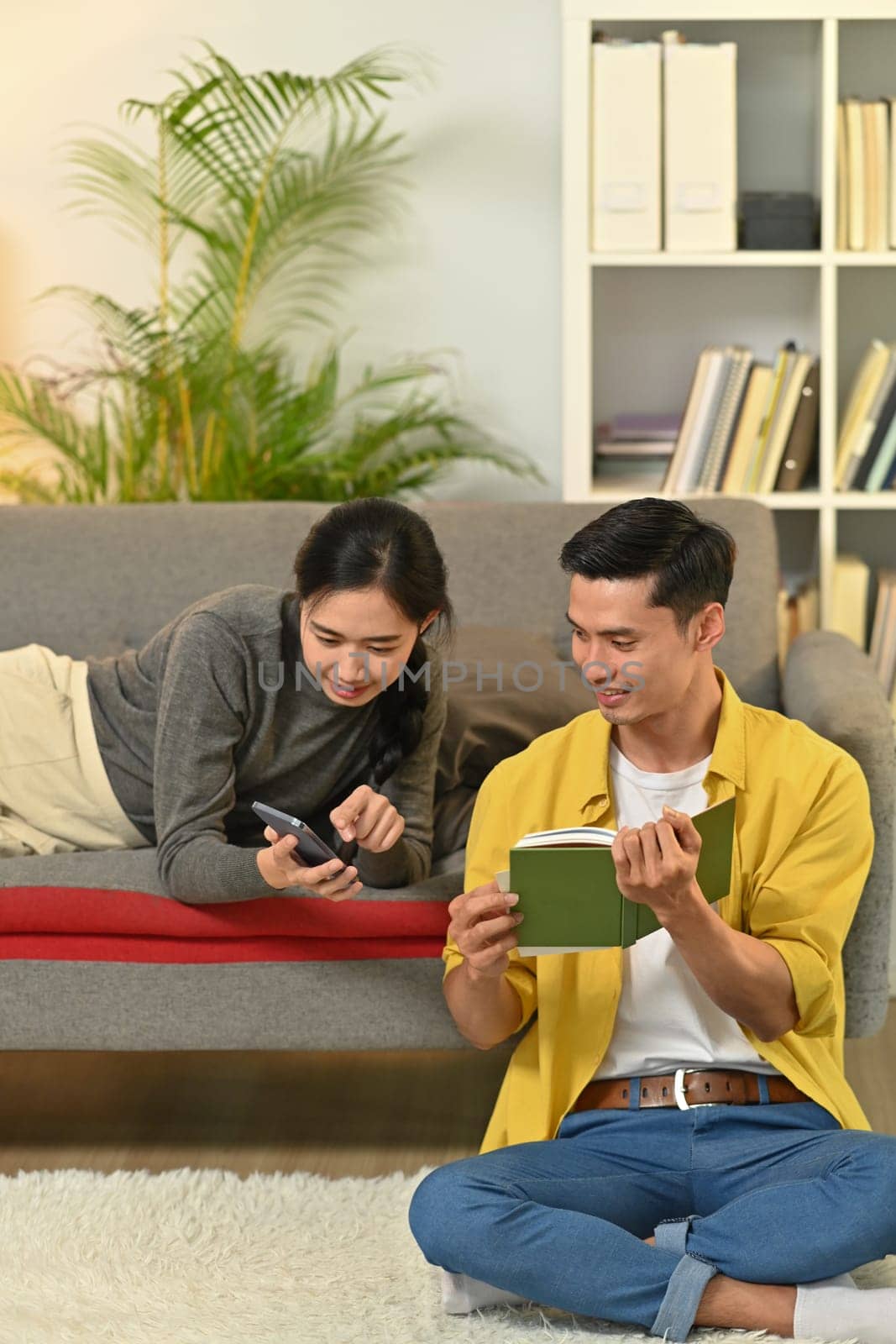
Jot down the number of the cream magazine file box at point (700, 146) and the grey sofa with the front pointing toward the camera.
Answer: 2

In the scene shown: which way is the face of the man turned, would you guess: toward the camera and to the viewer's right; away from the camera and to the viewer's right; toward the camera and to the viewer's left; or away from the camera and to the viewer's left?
toward the camera and to the viewer's left

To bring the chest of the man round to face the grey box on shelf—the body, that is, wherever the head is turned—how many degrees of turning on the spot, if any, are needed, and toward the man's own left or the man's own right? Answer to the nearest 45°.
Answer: approximately 180°

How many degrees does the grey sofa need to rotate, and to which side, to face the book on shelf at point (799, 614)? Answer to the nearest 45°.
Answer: approximately 135° to its left

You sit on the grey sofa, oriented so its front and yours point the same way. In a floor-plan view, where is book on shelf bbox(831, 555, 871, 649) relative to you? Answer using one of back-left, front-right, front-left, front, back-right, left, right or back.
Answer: back-left

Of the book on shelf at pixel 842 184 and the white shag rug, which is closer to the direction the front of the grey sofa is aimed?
the white shag rug

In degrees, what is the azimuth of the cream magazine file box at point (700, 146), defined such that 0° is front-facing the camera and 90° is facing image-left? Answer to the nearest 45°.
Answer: approximately 0°
